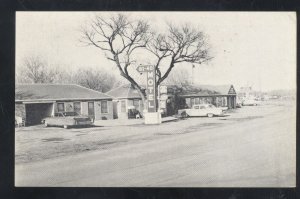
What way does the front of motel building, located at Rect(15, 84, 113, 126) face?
toward the camera

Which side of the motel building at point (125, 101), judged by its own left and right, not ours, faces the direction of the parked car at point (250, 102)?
left

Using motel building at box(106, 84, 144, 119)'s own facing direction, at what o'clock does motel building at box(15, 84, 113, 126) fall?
motel building at box(15, 84, 113, 126) is roughly at 3 o'clock from motel building at box(106, 84, 144, 119).

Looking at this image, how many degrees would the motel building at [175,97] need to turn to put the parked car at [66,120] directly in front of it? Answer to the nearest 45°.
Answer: approximately 90° to its right

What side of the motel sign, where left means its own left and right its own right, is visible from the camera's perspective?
front

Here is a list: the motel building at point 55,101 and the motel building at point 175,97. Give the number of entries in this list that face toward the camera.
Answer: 2

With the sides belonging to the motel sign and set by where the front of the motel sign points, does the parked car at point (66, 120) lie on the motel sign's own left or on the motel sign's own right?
on the motel sign's own right

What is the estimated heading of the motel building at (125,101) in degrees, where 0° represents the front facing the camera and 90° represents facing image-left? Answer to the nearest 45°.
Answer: approximately 0°

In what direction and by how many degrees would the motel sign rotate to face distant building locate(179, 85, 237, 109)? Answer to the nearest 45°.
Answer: approximately 90° to its left
